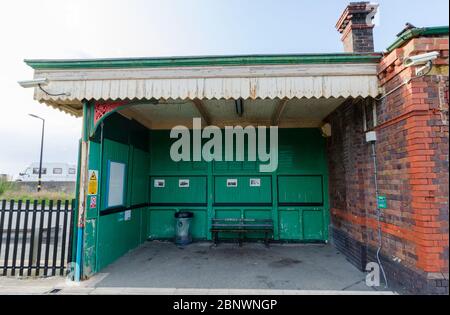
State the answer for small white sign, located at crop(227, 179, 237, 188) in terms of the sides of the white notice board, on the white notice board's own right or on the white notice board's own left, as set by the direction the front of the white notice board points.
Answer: on the white notice board's own left

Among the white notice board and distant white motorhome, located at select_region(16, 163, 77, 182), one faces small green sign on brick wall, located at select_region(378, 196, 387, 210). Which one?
the white notice board

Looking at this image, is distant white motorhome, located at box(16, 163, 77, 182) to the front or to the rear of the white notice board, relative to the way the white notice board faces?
to the rear

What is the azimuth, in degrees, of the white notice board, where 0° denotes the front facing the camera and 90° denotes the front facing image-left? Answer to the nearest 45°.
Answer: approximately 315°

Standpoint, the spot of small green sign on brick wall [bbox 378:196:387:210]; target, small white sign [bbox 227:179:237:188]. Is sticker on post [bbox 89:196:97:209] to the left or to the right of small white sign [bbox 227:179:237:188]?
left

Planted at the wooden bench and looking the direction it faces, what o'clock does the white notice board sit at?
The white notice board is roughly at 2 o'clock from the wooden bench.

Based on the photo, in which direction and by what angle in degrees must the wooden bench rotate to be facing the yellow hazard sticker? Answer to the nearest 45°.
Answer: approximately 45° to its right

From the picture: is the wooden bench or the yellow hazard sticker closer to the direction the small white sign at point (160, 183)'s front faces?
the yellow hazard sticker

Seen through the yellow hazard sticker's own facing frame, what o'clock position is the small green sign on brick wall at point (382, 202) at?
The small green sign on brick wall is roughly at 10 o'clock from the yellow hazard sticker.

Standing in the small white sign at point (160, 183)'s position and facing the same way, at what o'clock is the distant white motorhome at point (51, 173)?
The distant white motorhome is roughly at 5 o'clock from the small white sign.

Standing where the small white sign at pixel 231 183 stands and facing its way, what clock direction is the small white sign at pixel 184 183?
the small white sign at pixel 184 183 is roughly at 3 o'clock from the small white sign at pixel 231 183.

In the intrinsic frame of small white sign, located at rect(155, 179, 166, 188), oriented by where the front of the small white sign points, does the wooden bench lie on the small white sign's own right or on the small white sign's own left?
on the small white sign's own left
